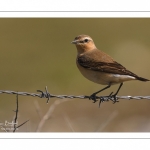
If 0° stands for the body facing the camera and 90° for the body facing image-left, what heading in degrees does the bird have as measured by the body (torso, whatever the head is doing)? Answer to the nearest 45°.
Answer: approximately 90°
